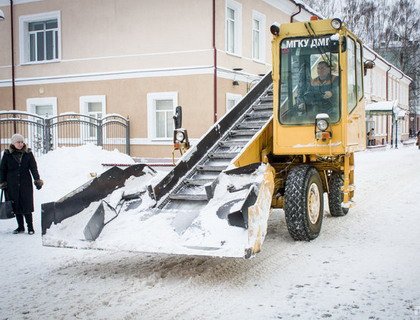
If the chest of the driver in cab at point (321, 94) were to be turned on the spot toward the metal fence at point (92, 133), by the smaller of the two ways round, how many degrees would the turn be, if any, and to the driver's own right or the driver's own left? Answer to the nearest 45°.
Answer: approximately 90° to the driver's own right

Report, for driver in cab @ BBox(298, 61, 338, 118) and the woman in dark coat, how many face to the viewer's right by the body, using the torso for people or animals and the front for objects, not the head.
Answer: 0

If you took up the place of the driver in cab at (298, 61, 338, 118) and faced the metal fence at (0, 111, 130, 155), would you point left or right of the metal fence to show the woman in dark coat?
left

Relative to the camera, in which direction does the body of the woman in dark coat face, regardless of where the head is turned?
toward the camera

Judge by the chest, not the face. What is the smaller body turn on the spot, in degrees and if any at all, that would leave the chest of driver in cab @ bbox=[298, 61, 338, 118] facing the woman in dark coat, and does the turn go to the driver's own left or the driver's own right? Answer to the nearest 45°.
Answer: approximately 45° to the driver's own right

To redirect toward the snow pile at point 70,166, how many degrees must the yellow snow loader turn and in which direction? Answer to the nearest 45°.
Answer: approximately 90° to its right

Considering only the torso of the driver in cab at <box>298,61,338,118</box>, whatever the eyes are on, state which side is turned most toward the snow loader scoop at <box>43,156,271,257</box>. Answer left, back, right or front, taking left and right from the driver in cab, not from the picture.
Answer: front

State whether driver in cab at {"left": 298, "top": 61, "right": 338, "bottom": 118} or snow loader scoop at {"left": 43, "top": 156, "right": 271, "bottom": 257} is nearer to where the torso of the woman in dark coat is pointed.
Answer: the snow loader scoop

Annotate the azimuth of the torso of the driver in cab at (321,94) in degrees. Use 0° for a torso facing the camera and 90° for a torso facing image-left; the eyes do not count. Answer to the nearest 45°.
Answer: approximately 45°

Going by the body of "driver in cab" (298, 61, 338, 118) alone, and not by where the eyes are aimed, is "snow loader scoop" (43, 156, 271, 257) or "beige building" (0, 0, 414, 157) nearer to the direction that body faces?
the snow loader scoop

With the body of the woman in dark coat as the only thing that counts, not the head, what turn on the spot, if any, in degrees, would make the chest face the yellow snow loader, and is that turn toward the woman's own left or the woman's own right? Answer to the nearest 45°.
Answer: approximately 45° to the woman's own left

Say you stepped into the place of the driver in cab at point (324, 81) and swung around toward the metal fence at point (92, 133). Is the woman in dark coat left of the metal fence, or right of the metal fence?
left

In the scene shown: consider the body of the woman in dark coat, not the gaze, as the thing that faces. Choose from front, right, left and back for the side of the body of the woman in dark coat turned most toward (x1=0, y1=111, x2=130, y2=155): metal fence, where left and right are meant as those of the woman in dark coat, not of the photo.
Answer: back

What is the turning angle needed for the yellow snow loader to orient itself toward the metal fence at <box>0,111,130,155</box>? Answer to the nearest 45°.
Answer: approximately 90° to its right

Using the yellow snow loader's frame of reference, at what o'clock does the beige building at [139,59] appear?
The beige building is roughly at 4 o'clock from the yellow snow loader.

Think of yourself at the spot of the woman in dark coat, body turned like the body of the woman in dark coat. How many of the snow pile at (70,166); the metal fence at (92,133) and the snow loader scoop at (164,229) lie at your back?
2

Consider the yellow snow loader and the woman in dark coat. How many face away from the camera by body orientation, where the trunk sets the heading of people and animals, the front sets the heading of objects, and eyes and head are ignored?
0
